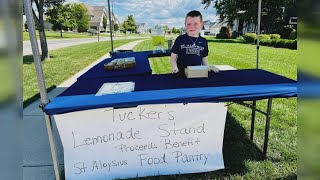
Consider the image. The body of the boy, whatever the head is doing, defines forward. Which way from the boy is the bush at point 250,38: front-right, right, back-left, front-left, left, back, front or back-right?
back

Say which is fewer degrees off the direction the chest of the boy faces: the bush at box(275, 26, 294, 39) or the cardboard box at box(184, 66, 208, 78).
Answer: the cardboard box

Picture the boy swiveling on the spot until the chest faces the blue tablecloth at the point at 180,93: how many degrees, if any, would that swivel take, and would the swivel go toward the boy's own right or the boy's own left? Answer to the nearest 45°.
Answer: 0° — they already face it

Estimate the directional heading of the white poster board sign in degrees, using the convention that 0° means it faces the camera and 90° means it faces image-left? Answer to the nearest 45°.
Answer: approximately 0°

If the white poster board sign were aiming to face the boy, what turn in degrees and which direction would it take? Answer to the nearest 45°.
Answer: approximately 135° to its left

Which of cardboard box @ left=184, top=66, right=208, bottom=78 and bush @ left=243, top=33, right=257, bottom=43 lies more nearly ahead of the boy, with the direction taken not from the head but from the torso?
the cardboard box

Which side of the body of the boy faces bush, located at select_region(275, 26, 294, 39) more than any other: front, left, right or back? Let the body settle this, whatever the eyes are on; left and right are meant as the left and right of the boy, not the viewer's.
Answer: back

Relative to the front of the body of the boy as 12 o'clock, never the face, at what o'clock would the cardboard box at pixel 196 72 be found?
The cardboard box is roughly at 12 o'clock from the boy.

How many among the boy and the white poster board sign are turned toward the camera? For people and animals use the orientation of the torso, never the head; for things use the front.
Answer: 2

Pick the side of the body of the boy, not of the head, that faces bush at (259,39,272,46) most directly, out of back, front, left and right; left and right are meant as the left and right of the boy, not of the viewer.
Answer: back
